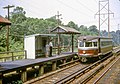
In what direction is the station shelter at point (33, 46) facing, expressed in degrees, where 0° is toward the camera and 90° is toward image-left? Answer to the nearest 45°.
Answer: approximately 315°
